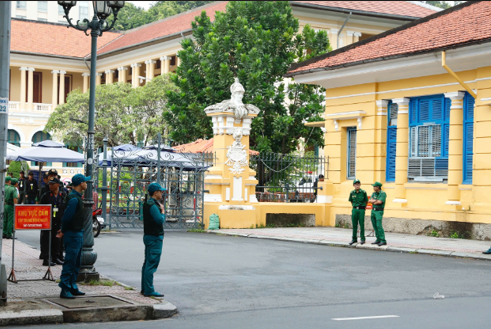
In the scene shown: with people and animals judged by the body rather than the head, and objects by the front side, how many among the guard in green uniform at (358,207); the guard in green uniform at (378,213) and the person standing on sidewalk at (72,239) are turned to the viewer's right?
1

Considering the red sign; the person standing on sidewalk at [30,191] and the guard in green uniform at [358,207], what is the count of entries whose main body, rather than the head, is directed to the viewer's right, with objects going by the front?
0

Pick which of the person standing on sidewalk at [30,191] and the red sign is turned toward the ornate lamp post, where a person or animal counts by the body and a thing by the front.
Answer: the person standing on sidewalk

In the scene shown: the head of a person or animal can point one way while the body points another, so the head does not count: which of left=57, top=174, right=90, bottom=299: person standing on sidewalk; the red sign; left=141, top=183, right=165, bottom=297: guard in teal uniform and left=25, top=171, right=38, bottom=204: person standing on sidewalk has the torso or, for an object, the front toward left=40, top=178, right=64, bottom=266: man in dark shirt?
left=25, top=171, right=38, bottom=204: person standing on sidewalk

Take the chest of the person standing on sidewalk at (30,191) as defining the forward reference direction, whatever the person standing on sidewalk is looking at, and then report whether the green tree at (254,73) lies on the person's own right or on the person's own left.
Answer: on the person's own left

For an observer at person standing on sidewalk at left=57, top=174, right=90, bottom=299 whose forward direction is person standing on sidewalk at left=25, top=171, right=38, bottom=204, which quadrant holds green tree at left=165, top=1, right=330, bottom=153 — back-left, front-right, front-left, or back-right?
front-right

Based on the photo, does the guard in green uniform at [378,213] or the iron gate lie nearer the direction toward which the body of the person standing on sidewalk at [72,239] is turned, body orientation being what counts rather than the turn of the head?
the guard in green uniform

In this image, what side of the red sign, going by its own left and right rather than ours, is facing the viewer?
front

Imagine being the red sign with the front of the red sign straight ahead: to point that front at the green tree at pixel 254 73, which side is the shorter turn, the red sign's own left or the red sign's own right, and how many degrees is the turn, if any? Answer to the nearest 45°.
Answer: approximately 135° to the red sign's own left

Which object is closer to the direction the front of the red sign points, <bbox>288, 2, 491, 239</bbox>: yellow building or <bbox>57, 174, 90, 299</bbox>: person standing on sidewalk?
the person standing on sidewalk

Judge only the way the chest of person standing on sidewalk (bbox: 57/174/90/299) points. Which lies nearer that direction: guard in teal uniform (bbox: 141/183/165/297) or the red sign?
the guard in teal uniform
